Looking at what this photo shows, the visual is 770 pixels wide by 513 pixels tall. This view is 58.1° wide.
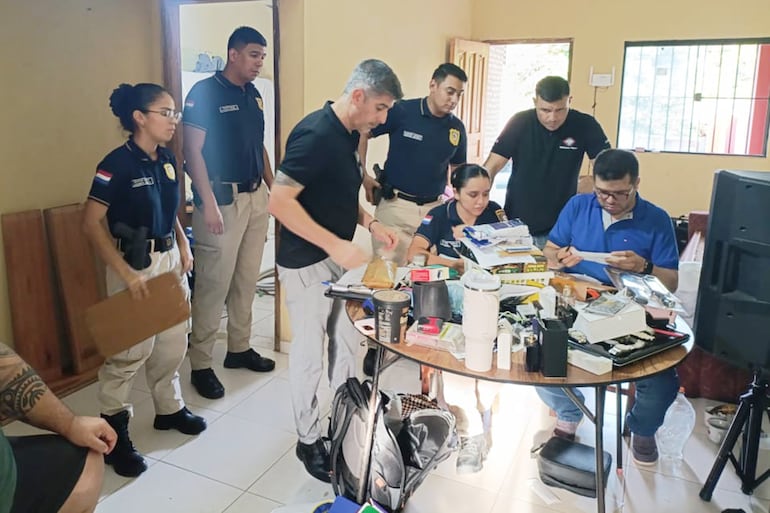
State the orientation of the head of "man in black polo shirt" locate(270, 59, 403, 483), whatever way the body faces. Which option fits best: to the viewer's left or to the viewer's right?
to the viewer's right

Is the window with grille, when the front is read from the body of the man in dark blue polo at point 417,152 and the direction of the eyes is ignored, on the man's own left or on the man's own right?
on the man's own left

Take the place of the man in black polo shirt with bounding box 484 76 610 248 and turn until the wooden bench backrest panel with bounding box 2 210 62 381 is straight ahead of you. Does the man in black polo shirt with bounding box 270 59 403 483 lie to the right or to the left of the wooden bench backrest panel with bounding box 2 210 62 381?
left

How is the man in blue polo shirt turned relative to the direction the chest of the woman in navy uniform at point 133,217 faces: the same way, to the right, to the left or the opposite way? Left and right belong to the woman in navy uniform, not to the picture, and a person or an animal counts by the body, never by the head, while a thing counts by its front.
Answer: to the right

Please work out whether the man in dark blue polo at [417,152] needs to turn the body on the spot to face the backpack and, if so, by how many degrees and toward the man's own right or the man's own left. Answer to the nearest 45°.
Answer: approximately 45° to the man's own right

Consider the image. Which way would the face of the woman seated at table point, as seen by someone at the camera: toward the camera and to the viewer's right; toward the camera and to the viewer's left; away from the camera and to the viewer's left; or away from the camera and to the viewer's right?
toward the camera and to the viewer's right

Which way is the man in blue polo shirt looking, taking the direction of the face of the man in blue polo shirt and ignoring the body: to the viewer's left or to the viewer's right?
to the viewer's left

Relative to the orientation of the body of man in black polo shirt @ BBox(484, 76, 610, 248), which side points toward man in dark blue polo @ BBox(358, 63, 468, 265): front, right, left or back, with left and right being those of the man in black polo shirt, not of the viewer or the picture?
right

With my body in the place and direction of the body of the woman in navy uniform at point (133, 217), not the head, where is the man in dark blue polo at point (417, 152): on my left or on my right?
on my left

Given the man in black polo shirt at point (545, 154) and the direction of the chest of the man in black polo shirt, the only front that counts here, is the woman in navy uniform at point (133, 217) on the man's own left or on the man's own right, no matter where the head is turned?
on the man's own right
